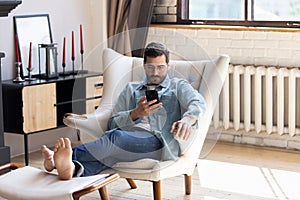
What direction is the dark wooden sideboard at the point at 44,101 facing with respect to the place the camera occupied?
facing the viewer and to the right of the viewer

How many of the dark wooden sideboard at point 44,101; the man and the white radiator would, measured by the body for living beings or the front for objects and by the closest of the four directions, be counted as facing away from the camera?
0

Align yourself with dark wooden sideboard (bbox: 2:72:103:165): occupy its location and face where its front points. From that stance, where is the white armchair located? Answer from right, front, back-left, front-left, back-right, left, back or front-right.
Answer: front

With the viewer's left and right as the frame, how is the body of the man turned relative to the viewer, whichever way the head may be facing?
facing the viewer and to the left of the viewer

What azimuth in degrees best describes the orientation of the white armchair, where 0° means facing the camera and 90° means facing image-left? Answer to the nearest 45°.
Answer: approximately 45°

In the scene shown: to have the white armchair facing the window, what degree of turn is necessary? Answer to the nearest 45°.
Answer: approximately 180°

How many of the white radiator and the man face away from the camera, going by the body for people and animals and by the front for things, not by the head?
0

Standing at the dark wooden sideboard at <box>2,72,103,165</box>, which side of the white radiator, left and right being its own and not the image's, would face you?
right

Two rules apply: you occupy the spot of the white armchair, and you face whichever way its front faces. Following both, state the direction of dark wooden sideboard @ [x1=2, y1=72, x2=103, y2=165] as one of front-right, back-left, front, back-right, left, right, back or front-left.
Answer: right

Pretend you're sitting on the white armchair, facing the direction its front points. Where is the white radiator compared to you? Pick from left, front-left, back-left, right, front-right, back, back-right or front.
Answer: back

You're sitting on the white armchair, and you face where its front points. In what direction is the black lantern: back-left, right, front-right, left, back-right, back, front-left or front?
right

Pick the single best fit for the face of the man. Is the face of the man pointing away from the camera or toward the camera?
toward the camera

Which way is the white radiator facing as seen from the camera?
toward the camera
